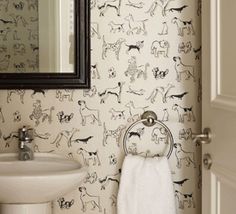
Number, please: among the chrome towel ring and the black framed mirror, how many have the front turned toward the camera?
2

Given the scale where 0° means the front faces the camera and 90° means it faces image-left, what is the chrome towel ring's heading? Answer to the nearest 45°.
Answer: approximately 0°

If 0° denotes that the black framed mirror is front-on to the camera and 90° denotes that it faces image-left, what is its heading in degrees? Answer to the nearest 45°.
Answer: approximately 0°

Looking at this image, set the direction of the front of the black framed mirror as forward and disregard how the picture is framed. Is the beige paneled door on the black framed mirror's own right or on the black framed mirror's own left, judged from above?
on the black framed mirror's own left

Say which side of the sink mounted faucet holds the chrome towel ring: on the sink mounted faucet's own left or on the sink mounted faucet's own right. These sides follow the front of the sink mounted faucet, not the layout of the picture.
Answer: on the sink mounted faucet's own left

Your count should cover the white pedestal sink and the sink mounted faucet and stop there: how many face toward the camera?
2
